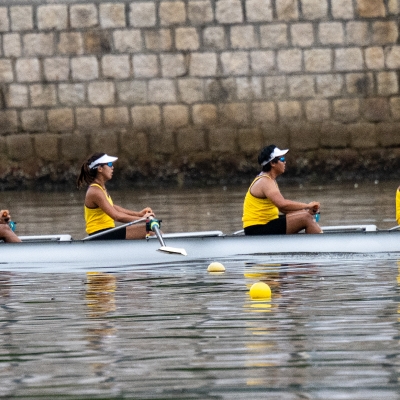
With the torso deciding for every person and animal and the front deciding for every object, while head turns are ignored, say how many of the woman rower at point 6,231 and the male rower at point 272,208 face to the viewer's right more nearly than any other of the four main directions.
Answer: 2

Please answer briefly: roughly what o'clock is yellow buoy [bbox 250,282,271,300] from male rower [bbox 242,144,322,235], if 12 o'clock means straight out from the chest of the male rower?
The yellow buoy is roughly at 3 o'clock from the male rower.

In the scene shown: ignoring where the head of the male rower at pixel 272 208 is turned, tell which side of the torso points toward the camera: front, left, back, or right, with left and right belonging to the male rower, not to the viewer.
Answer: right

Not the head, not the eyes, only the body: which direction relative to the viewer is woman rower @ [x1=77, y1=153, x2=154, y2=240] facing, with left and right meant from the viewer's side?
facing to the right of the viewer

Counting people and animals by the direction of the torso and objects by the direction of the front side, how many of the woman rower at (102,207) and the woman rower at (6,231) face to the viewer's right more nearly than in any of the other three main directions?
2

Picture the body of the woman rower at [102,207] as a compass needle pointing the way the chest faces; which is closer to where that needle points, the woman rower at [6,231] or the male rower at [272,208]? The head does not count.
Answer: the male rower

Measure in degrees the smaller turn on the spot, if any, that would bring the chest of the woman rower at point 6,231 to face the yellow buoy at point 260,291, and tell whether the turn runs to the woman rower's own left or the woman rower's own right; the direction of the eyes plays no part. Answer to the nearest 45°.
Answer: approximately 45° to the woman rower's own right

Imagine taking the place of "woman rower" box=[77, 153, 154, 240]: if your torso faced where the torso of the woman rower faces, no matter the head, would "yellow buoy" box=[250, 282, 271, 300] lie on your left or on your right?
on your right

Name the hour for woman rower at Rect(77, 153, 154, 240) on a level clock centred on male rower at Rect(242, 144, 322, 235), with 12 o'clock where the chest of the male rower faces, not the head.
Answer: The woman rower is roughly at 6 o'clock from the male rower.

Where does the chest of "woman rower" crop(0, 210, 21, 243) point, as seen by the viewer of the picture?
to the viewer's right
